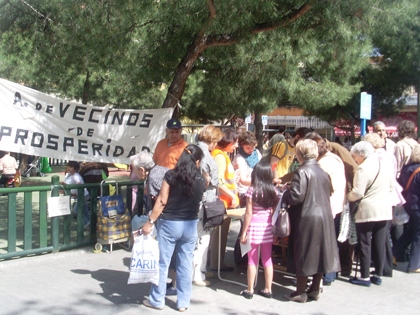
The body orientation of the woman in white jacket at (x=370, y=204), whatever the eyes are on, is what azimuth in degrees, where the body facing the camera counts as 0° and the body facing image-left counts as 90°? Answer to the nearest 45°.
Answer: approximately 135°

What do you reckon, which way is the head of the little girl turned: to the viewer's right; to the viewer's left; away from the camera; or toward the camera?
away from the camera

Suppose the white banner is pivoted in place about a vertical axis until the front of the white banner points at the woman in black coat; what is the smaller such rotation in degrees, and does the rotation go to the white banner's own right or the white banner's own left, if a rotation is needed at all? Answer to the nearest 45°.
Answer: approximately 45° to the white banner's own left

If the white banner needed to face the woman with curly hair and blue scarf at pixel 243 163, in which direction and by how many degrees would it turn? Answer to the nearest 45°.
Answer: approximately 45° to its left

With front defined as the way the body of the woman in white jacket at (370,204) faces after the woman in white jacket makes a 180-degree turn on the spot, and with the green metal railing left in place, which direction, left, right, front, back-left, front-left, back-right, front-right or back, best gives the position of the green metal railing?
back-right

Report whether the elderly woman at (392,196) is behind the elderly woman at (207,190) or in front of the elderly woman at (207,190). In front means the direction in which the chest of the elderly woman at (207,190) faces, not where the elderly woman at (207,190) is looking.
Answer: in front

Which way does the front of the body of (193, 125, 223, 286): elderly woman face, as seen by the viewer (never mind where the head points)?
to the viewer's right

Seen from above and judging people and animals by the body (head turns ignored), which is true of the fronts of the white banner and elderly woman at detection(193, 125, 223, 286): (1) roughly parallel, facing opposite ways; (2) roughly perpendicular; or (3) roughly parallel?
roughly perpendicular

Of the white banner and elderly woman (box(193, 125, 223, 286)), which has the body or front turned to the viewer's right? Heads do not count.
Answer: the elderly woman

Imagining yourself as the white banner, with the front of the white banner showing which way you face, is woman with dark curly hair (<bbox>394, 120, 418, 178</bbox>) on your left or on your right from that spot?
on your left

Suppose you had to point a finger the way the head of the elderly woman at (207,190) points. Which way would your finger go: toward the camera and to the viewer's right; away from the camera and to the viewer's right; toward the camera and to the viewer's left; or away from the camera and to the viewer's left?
away from the camera and to the viewer's right

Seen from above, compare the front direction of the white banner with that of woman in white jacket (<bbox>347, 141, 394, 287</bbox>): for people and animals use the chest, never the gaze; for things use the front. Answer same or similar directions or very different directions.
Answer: very different directions

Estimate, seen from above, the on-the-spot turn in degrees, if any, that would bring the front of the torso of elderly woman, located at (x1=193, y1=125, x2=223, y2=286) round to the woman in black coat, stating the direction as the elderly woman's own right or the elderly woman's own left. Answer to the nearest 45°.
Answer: approximately 45° to the elderly woman's own right

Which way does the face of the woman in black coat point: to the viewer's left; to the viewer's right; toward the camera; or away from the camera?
away from the camera
